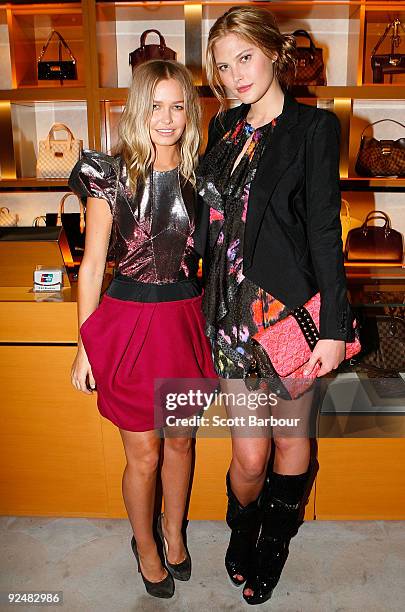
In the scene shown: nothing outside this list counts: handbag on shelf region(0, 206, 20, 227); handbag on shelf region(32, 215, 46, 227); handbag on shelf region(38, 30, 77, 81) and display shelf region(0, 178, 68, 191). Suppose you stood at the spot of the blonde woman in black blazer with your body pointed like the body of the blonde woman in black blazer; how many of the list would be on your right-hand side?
4

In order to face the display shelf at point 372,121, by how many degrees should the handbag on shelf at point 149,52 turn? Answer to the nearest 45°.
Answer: approximately 90° to its left

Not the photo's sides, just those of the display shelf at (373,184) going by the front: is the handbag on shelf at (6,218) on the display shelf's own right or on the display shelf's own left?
on the display shelf's own right

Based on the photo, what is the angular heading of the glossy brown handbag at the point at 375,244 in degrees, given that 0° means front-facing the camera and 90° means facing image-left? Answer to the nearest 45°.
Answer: approximately 0°

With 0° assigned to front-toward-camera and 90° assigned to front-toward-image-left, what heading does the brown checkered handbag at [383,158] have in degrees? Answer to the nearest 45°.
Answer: approximately 0°
